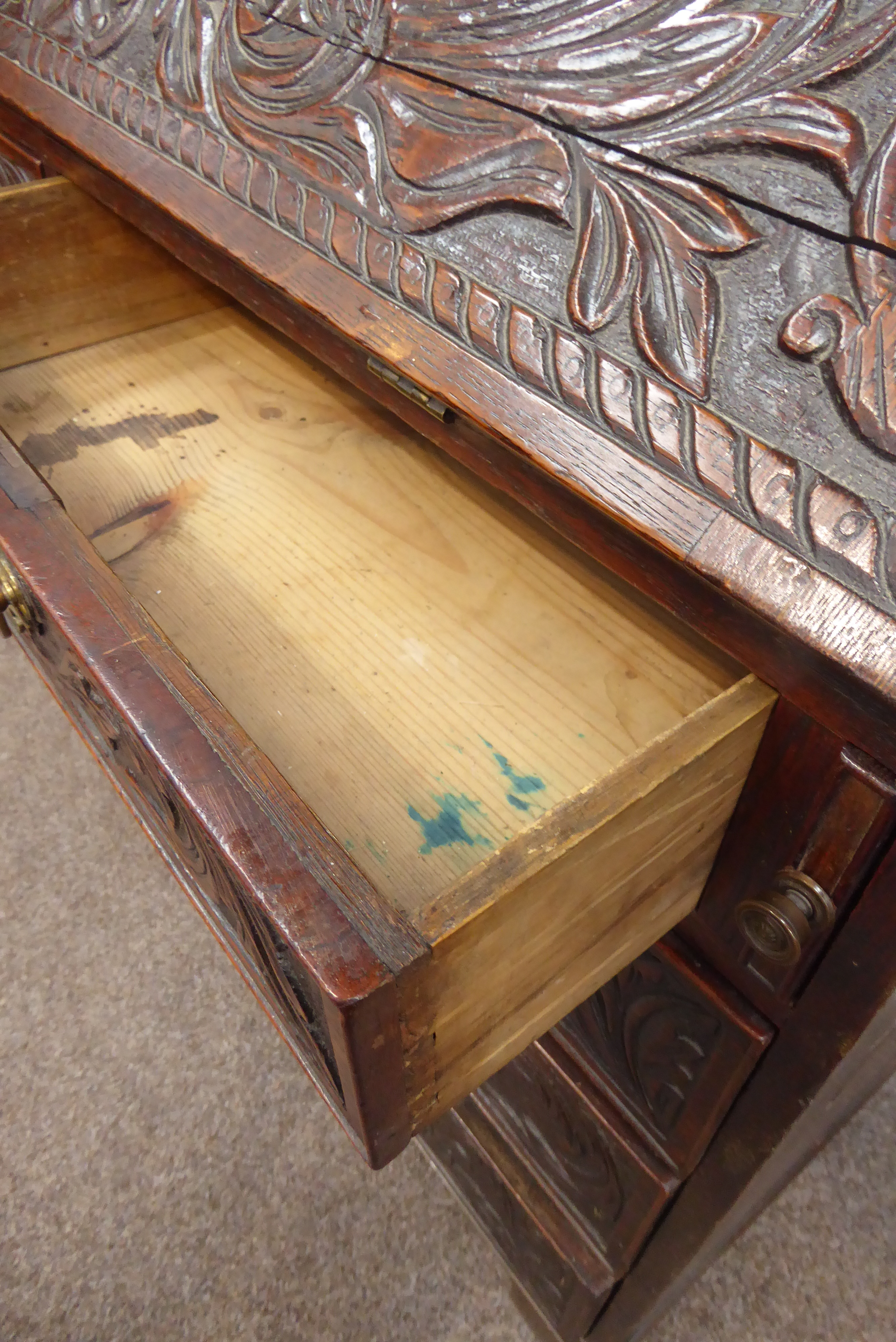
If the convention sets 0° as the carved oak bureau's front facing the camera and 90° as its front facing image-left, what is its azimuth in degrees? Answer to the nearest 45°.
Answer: approximately 45°
